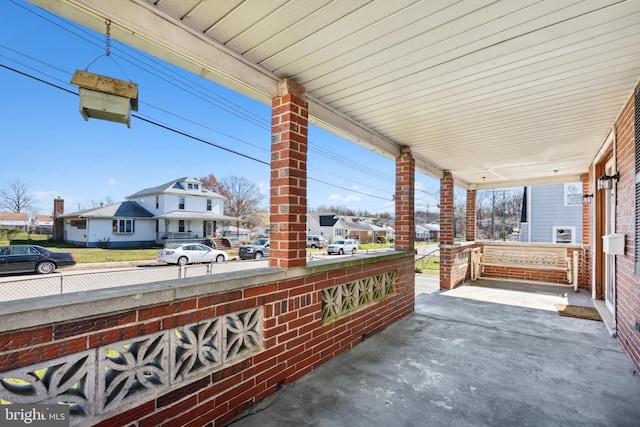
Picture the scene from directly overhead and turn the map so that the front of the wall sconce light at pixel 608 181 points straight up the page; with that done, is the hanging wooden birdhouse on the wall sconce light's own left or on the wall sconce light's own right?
on the wall sconce light's own left

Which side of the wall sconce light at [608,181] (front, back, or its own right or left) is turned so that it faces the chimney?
front

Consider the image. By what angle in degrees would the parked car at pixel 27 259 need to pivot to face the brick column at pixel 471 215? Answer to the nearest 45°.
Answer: approximately 135° to its left

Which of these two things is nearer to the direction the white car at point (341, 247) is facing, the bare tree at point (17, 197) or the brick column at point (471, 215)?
the bare tree

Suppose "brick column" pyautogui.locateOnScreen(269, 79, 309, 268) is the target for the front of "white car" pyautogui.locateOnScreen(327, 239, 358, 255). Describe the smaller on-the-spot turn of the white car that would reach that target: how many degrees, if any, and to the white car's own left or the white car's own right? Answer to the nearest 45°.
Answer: approximately 45° to the white car's own left

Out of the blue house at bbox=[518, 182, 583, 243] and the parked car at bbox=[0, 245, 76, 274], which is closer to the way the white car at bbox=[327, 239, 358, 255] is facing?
the parked car

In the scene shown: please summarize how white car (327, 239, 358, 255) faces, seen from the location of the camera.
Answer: facing the viewer and to the left of the viewer

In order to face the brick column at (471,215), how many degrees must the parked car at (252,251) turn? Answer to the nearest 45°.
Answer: approximately 90° to its left

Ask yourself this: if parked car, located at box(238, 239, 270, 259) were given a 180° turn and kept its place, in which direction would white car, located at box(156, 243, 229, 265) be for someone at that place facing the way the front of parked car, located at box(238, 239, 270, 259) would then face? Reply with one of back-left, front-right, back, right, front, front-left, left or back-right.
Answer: back

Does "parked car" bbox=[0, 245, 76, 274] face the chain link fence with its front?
no

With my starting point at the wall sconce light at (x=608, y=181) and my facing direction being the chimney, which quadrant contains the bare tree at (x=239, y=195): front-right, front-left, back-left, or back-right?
front-right

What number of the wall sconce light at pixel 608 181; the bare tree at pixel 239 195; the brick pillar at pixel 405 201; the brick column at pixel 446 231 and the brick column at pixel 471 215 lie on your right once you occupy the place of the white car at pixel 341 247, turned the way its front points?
1

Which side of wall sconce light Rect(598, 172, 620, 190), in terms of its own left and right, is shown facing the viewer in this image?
left

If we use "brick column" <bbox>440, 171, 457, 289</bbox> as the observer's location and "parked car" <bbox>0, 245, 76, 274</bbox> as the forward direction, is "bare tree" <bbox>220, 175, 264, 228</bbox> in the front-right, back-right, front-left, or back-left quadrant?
front-right
